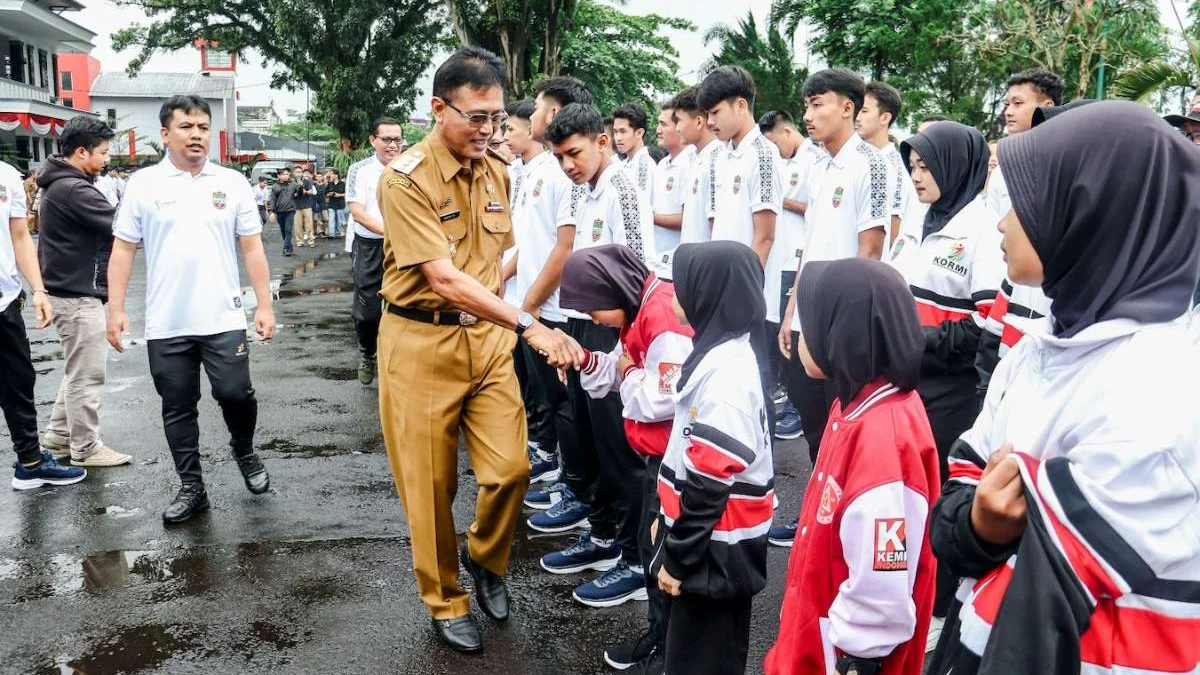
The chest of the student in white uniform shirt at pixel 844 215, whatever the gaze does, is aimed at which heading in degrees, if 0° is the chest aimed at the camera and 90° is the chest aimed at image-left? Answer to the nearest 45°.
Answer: approximately 45°

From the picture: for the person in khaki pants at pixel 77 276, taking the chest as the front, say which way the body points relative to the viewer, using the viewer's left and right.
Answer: facing to the right of the viewer

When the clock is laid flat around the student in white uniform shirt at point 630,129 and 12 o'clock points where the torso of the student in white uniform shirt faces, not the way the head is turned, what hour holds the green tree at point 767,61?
The green tree is roughly at 5 o'clock from the student in white uniform shirt.

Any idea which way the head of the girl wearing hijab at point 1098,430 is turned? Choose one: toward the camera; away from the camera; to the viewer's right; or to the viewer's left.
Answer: to the viewer's left

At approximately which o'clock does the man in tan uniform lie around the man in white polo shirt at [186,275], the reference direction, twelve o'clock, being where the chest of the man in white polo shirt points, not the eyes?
The man in tan uniform is roughly at 11 o'clock from the man in white polo shirt.

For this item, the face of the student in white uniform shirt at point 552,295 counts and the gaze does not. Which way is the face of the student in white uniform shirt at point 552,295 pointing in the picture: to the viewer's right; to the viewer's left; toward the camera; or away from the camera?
to the viewer's left

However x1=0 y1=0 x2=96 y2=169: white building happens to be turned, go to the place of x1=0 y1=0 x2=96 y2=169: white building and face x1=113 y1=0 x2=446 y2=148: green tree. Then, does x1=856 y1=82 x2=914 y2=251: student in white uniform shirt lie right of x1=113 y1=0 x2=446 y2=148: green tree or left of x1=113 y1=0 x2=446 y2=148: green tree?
right

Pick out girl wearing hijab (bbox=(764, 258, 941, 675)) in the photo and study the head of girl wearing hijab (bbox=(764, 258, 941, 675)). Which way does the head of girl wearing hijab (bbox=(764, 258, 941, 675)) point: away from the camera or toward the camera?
away from the camera

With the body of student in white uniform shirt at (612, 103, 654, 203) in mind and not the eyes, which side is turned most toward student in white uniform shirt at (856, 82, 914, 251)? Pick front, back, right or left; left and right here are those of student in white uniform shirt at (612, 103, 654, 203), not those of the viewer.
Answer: left

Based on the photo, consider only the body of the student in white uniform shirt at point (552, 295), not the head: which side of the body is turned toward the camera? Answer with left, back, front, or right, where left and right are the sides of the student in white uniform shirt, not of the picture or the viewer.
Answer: left

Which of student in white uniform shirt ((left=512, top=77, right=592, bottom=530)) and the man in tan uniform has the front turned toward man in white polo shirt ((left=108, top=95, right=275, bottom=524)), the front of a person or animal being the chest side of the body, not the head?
the student in white uniform shirt
